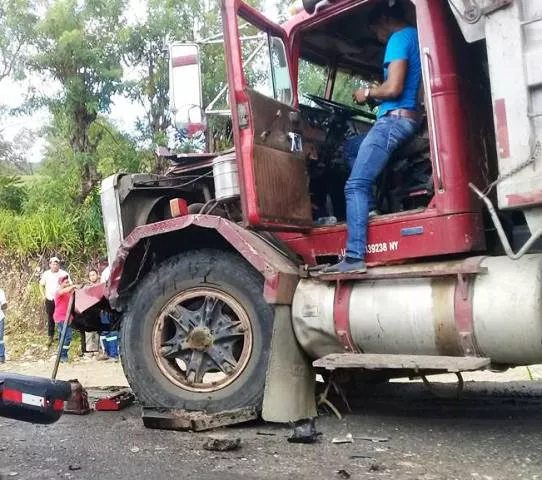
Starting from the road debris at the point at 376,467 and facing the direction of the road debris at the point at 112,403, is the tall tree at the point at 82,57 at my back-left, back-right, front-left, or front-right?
front-right

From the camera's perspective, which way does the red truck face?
to the viewer's left

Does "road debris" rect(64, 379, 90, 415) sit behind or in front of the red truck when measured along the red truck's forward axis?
in front

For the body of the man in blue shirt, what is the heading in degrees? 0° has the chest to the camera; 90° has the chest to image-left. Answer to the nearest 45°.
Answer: approximately 90°

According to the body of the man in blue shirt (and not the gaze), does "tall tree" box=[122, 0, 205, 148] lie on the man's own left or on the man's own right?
on the man's own right
